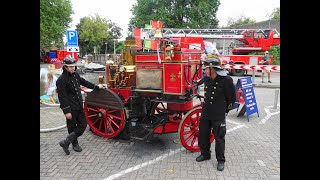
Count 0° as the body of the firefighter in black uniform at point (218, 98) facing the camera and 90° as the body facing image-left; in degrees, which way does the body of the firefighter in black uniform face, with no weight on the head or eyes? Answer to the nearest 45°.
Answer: approximately 45°

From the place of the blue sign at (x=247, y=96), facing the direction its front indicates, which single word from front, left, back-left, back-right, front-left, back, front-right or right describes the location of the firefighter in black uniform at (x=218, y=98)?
front-right

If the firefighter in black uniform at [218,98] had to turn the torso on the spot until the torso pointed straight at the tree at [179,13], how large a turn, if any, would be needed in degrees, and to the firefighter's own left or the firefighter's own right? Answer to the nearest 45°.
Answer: approximately 135° to the firefighter's own right

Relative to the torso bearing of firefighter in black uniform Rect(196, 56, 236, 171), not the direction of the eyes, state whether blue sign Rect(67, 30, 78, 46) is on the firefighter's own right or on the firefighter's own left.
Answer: on the firefighter's own right

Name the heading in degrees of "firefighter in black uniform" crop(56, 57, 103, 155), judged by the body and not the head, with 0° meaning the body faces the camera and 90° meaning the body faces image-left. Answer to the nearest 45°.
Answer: approximately 315°

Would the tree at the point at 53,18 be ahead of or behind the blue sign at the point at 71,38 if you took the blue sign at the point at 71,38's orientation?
behind

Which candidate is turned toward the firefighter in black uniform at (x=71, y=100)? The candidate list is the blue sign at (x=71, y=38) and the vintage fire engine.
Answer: the blue sign
